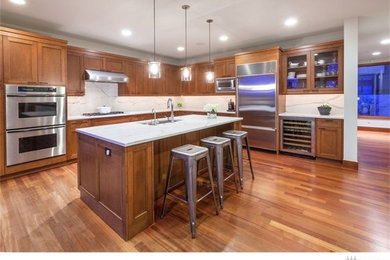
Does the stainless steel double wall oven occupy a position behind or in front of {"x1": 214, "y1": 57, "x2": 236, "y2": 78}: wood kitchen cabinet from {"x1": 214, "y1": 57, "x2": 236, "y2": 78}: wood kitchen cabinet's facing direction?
in front

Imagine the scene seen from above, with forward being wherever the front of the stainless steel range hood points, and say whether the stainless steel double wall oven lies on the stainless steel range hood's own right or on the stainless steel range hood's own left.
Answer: on the stainless steel range hood's own right

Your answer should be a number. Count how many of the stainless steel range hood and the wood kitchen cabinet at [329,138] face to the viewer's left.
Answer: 0

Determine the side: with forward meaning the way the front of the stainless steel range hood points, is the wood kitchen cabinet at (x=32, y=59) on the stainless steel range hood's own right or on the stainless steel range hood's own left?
on the stainless steel range hood's own right

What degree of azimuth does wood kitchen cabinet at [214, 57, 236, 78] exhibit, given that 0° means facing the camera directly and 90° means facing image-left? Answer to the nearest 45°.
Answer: approximately 45°

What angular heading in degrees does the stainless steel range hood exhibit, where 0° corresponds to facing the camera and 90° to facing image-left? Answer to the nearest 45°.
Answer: approximately 315°

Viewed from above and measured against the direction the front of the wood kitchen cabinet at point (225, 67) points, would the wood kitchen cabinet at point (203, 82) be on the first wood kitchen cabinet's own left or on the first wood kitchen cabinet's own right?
on the first wood kitchen cabinet's own right

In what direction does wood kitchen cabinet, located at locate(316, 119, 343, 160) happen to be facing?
toward the camera
